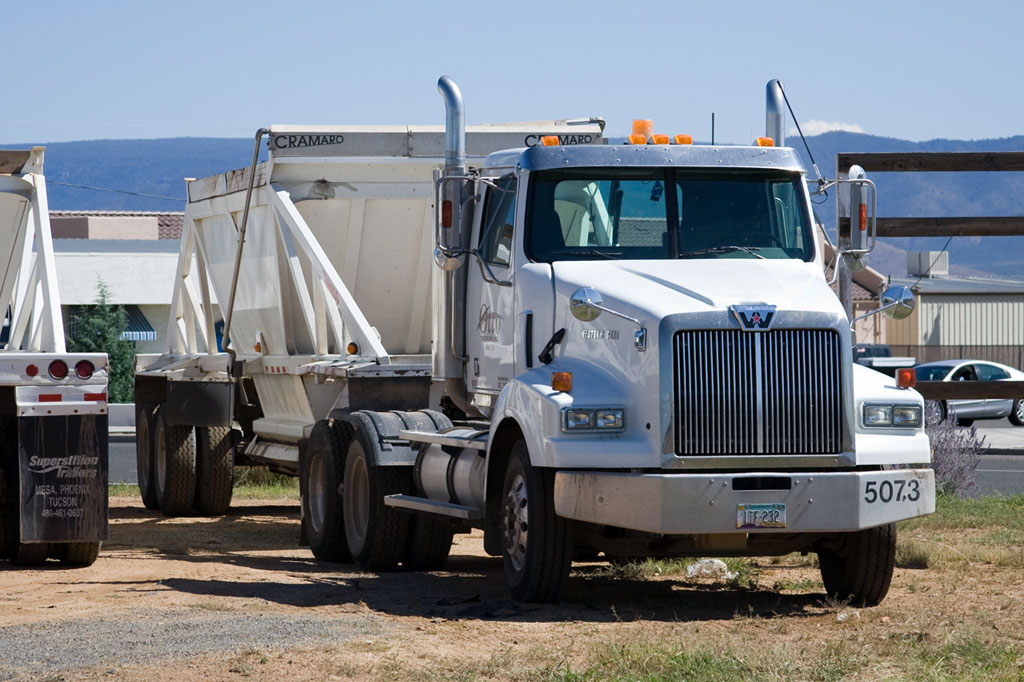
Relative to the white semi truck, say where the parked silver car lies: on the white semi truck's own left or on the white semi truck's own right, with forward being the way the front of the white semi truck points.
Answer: on the white semi truck's own left

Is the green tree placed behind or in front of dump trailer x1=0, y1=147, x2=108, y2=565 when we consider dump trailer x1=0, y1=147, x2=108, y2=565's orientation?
in front

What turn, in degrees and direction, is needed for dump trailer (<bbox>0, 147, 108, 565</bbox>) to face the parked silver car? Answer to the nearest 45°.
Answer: approximately 45° to its right

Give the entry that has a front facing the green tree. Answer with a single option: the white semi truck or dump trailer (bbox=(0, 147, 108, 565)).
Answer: the dump trailer

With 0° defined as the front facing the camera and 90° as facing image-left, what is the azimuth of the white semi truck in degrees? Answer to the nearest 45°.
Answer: approximately 315°

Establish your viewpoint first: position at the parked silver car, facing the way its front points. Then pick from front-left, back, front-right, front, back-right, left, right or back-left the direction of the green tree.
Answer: front-right

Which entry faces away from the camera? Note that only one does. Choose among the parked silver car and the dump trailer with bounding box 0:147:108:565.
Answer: the dump trailer

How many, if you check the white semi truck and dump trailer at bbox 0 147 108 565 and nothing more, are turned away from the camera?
1

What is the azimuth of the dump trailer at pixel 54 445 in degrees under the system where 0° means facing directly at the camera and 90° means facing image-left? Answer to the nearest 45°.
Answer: approximately 180°

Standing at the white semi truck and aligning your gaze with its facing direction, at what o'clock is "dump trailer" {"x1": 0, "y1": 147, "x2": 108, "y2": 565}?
The dump trailer is roughly at 5 o'clock from the white semi truck.

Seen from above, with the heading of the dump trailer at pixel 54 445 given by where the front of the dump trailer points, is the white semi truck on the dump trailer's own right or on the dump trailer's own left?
on the dump trailer's own right

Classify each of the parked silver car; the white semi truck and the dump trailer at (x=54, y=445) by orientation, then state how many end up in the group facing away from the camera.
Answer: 1

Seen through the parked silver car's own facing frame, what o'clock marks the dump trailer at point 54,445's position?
The dump trailer is roughly at 11 o'clock from the parked silver car.

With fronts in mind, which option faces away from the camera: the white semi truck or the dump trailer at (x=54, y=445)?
the dump trailer

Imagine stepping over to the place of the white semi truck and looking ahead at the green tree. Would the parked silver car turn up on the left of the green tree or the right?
right
